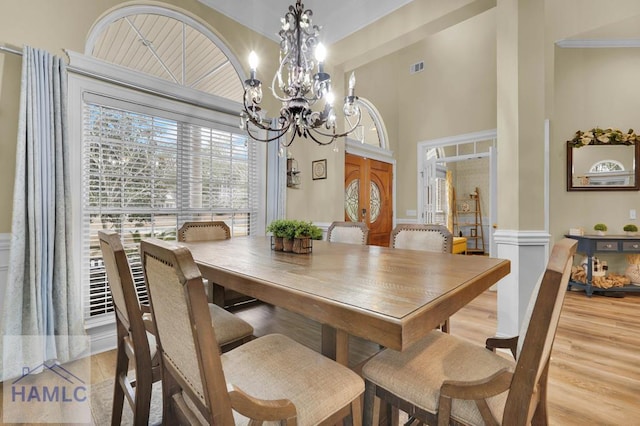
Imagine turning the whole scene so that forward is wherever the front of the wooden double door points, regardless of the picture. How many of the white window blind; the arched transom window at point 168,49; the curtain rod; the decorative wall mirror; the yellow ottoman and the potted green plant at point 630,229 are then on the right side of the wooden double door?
3

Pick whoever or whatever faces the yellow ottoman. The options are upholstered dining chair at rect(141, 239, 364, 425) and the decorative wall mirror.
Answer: the upholstered dining chair

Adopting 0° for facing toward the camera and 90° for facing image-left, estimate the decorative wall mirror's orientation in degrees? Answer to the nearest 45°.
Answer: approximately 0°

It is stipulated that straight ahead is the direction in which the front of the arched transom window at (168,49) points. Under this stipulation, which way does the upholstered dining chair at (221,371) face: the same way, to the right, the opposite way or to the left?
to the left

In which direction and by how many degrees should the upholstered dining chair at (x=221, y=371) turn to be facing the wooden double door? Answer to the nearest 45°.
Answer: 0° — it already faces it

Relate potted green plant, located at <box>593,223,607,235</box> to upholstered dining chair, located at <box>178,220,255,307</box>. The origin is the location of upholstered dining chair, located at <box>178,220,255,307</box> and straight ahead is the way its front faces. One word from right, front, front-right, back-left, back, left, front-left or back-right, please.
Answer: front-left

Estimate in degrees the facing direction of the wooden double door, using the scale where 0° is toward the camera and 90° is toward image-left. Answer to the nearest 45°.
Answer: approximately 315°

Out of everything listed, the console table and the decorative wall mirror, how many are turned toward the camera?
2

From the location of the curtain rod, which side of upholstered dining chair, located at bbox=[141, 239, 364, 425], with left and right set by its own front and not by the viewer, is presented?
left

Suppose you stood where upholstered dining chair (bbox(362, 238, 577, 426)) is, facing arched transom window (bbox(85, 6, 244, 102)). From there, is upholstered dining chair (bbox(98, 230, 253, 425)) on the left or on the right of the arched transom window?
left

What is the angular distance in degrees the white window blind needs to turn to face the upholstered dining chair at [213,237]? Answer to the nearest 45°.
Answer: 0° — it already faces it

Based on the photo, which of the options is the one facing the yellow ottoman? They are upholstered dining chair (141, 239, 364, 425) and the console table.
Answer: the upholstered dining chair

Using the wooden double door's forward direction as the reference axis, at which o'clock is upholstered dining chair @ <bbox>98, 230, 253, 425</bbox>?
The upholstered dining chair is roughly at 2 o'clock from the wooden double door.
